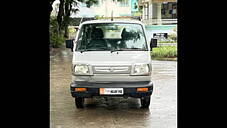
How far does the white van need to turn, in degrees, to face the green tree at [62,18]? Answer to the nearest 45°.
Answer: approximately 180°

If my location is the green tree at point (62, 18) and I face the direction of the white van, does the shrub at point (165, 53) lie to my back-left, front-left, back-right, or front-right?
front-left

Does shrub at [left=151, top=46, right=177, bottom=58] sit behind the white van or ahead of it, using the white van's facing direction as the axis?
behind

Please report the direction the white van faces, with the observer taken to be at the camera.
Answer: facing the viewer
